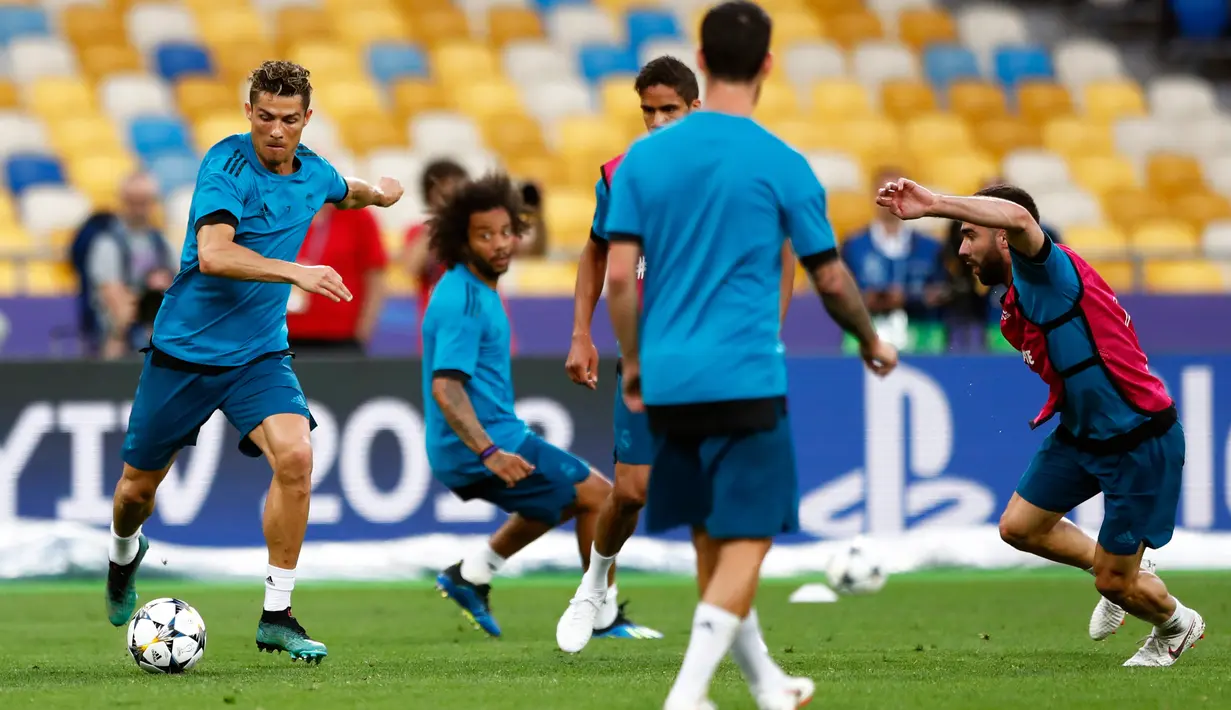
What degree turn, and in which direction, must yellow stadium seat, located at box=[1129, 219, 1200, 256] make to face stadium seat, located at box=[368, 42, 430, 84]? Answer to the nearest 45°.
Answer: approximately 90° to its right

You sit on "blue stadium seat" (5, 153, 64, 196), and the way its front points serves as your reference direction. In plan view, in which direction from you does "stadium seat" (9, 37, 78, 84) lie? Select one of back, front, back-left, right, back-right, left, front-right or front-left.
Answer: back

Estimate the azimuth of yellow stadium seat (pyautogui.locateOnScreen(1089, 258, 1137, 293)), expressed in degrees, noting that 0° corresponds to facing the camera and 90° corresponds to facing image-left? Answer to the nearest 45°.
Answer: approximately 0°

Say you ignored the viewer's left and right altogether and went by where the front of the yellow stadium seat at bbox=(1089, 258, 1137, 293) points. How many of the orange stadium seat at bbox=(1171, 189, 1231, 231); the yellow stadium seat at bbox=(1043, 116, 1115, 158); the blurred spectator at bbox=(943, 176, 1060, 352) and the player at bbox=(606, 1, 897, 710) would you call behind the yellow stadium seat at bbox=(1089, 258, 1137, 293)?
2

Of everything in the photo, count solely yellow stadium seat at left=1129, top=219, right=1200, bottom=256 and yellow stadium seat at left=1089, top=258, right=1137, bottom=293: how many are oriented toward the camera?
2

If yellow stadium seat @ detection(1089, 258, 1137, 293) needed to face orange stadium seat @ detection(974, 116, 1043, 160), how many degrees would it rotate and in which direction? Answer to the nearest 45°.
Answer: approximately 180°

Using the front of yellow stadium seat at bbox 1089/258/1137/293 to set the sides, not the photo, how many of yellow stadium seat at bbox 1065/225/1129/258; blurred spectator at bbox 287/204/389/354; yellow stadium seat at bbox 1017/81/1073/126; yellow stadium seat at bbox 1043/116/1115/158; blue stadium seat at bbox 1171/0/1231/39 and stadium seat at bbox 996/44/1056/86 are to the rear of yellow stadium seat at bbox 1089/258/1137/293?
5

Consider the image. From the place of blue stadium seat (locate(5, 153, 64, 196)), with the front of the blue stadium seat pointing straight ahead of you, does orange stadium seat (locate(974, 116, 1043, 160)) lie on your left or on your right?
on your left

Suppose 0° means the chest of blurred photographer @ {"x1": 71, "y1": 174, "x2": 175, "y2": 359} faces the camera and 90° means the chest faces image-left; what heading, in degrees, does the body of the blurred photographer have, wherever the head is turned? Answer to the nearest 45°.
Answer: approximately 315°

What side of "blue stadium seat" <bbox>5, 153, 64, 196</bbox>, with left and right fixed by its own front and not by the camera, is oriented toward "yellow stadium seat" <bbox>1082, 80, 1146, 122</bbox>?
left

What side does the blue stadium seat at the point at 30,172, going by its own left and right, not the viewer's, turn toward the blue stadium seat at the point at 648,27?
left
